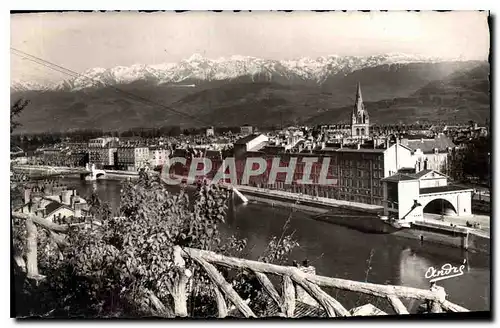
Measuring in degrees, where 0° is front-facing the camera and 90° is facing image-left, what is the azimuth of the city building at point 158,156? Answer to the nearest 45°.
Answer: approximately 0°

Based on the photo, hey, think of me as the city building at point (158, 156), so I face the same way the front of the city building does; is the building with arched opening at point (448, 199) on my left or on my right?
on my left

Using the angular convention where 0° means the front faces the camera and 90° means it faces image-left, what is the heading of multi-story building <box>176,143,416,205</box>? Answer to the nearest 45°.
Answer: approximately 45°

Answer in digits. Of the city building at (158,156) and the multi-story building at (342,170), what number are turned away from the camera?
0

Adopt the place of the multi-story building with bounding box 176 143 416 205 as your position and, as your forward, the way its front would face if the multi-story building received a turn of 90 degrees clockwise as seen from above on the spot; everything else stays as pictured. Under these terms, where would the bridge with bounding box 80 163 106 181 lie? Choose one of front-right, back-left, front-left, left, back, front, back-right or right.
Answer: front-left

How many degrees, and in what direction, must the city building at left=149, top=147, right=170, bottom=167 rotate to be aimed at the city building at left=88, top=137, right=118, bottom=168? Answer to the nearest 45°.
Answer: approximately 90° to its right
